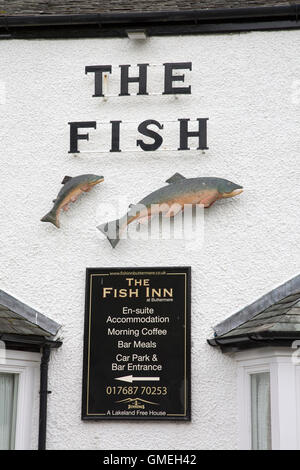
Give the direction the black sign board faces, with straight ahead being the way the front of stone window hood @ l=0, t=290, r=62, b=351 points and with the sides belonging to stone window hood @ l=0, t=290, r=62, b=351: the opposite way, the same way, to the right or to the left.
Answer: the same way

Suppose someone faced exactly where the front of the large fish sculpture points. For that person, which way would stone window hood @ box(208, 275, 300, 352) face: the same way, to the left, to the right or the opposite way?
to the right

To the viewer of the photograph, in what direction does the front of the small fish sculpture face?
facing to the right of the viewer

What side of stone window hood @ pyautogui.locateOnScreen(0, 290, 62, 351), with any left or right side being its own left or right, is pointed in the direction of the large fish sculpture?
left

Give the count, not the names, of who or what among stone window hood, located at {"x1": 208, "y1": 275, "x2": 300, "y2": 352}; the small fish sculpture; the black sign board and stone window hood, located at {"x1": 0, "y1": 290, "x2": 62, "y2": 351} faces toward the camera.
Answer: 3

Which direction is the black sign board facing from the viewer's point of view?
toward the camera

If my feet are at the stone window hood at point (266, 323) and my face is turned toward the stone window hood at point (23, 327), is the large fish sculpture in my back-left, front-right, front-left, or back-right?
front-right

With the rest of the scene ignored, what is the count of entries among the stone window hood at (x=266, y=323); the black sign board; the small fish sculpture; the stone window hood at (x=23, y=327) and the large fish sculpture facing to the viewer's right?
2

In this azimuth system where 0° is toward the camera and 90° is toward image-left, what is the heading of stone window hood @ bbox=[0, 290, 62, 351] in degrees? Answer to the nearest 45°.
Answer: approximately 0°

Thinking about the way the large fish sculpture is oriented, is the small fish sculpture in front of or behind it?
behind

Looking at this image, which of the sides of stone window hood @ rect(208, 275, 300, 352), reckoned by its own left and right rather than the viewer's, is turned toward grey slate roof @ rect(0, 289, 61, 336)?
right

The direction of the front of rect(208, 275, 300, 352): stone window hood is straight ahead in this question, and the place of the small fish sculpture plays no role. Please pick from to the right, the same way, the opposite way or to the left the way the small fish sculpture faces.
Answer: to the left

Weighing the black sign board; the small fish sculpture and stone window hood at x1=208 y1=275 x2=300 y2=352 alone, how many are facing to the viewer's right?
1

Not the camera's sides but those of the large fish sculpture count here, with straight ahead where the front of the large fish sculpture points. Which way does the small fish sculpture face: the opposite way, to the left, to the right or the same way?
the same way

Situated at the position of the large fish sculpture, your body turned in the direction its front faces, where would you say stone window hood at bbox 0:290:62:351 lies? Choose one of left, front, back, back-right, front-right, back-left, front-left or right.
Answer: back

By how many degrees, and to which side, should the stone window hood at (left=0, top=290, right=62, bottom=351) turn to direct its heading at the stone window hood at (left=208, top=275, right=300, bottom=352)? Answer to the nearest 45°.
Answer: approximately 90° to its left

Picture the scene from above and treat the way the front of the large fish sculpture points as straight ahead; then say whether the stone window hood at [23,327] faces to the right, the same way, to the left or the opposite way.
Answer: to the right
